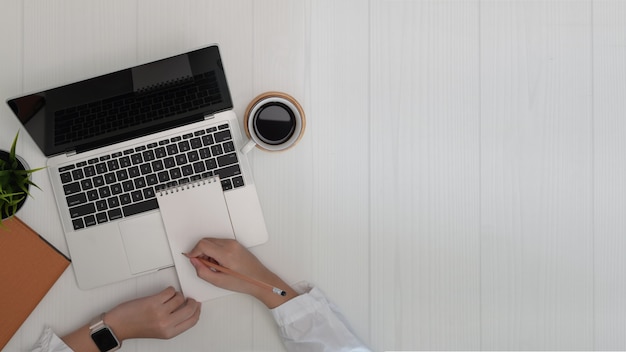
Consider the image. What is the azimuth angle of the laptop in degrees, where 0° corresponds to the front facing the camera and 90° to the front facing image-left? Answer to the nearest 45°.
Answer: approximately 0°
